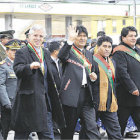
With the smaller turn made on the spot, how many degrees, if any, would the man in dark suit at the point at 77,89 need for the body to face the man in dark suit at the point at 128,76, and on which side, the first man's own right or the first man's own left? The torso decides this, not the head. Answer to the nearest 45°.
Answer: approximately 90° to the first man's own left

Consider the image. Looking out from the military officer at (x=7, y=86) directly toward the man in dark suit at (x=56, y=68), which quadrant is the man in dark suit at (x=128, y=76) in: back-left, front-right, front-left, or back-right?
front-right

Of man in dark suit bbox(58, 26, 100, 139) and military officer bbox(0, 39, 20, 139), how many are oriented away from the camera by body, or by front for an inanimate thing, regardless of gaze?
0

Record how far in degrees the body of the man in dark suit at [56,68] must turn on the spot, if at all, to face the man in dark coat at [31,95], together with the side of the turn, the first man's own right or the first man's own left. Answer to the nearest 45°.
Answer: approximately 45° to the first man's own right

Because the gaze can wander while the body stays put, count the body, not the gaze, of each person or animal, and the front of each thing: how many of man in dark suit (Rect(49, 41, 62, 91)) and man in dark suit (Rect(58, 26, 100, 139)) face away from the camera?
0

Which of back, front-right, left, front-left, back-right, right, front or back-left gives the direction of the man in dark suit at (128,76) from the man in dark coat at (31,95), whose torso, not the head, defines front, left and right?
left

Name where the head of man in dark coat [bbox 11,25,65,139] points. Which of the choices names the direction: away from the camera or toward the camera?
toward the camera

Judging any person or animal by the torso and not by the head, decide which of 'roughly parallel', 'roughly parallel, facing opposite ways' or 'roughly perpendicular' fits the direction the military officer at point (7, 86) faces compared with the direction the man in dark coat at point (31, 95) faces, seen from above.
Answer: roughly parallel

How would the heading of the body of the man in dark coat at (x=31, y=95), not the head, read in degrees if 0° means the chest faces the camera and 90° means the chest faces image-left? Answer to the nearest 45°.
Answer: approximately 315°

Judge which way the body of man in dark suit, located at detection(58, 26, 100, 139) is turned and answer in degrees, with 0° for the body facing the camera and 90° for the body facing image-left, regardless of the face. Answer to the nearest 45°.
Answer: approximately 315°

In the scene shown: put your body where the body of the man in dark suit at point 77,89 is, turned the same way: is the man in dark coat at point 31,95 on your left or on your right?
on your right

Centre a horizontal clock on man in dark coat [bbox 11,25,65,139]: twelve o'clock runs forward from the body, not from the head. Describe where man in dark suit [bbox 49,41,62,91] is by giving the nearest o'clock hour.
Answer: man in dark suit [bbox 49,41,62,91] is roughly at 8 o'clock from man in dark coat [bbox 11,25,65,139].

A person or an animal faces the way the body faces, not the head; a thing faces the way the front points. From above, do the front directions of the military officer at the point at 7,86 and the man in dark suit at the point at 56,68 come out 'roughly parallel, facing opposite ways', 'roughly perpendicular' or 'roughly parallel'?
roughly parallel

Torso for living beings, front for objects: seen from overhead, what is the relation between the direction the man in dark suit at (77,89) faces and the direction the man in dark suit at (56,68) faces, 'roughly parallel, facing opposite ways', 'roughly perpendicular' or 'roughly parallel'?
roughly parallel
